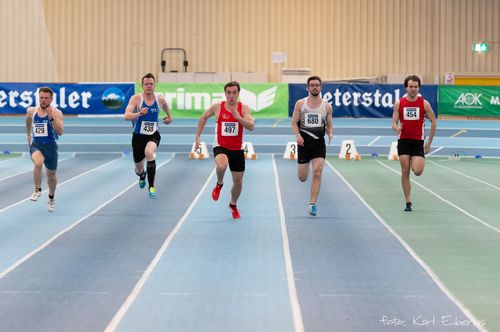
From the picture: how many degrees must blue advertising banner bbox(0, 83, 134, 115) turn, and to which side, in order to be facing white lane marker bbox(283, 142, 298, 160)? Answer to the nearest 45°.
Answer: approximately 45° to its left

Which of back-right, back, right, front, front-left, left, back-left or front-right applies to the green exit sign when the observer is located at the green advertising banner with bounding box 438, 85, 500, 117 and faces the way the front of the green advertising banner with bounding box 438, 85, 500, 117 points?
back

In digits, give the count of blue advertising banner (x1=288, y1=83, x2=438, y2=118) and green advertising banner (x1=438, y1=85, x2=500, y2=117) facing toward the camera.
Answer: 2

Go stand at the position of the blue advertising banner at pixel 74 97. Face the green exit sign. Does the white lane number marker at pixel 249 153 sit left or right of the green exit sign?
right

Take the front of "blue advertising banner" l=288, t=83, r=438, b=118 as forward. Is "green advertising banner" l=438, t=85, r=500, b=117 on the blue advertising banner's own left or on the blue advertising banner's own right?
on the blue advertising banner's own left

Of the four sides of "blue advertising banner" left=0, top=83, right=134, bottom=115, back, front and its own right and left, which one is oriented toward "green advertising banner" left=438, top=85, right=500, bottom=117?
left

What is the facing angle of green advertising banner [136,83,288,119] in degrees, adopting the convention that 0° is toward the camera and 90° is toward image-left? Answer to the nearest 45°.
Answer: approximately 0°

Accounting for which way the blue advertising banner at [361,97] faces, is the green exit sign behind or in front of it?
behind
